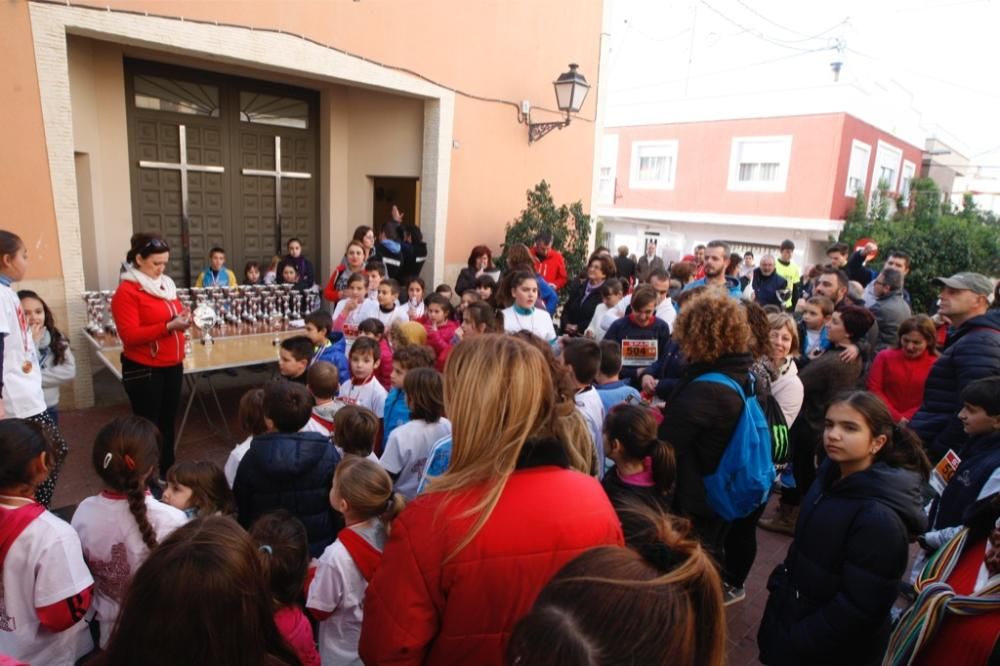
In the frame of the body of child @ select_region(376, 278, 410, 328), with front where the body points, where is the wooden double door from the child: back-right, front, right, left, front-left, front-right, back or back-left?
right

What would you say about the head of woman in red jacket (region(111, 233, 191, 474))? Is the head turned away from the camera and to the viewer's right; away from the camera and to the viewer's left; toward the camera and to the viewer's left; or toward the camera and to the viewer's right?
toward the camera and to the viewer's right

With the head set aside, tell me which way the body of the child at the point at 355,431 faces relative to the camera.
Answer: away from the camera

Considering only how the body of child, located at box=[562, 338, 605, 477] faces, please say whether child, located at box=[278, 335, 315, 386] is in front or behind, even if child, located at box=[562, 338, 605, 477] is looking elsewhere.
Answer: in front

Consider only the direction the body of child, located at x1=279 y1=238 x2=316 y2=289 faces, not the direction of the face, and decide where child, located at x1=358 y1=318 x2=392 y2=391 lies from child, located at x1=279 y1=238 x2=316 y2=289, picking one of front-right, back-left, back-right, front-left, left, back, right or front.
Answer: front

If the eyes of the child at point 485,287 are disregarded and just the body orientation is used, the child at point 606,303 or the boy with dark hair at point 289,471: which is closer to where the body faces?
the boy with dark hair

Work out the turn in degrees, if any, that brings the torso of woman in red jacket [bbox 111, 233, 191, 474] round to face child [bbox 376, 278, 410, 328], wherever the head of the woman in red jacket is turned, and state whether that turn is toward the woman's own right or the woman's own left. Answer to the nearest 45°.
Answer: approximately 45° to the woman's own left

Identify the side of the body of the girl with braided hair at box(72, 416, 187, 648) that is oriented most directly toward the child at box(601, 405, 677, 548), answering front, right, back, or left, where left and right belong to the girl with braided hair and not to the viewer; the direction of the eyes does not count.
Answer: right

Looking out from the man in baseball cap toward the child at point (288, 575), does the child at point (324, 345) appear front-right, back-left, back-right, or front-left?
front-right

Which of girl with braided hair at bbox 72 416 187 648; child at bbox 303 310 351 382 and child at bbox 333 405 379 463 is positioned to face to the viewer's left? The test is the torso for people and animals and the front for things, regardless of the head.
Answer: child at bbox 303 310 351 382

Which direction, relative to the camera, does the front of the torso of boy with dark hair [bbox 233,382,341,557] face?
away from the camera

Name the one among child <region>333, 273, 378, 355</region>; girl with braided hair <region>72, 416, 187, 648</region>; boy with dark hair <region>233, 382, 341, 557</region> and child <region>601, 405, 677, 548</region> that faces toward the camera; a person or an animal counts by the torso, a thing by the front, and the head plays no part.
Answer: child <region>333, 273, 378, 355</region>

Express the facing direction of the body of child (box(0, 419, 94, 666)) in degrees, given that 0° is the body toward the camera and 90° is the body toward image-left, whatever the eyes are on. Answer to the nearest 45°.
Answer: approximately 225°

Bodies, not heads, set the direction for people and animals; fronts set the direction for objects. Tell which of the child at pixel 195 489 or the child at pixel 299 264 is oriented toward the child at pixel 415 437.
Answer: the child at pixel 299 264

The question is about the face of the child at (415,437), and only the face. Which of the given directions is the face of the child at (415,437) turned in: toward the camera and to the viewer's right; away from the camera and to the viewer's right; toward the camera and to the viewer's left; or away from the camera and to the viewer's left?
away from the camera and to the viewer's left

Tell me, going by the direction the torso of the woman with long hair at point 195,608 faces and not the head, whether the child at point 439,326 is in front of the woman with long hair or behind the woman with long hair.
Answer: in front
